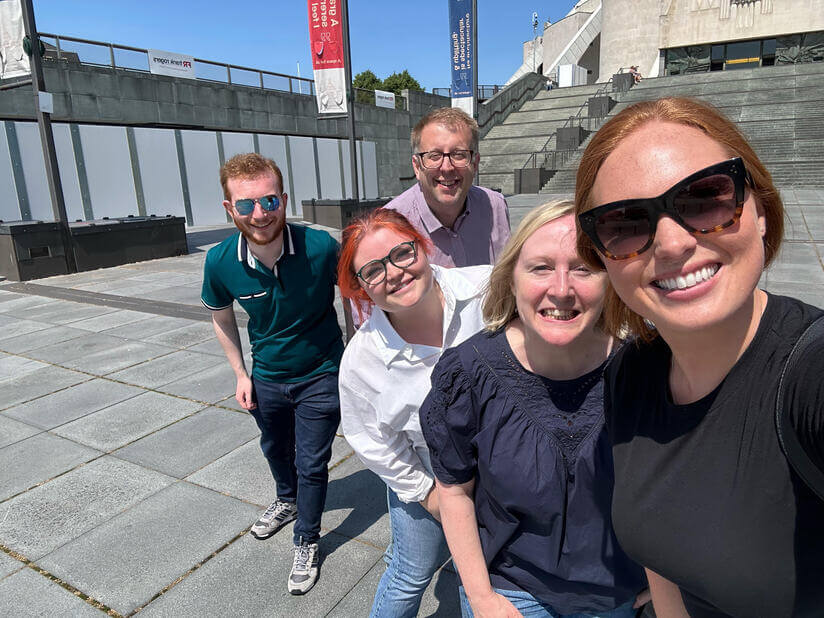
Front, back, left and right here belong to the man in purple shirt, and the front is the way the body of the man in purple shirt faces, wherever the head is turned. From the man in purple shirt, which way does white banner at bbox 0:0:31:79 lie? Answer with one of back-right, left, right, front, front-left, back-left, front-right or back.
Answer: back-right

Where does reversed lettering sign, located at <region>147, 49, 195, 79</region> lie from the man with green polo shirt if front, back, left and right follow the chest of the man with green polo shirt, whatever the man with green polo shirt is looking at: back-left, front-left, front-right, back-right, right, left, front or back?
back

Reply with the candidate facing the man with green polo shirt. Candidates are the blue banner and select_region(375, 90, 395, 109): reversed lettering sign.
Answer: the blue banner

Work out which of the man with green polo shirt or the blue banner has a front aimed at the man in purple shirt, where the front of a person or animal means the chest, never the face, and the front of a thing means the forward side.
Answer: the blue banner

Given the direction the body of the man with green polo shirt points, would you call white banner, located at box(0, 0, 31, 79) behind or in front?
behind

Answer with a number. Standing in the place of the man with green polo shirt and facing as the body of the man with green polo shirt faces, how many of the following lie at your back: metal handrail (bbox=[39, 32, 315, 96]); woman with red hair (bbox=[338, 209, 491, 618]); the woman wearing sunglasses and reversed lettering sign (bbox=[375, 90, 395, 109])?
2

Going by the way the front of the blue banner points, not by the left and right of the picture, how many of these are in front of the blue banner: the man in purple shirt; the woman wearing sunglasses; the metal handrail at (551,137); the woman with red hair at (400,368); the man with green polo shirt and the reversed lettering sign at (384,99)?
4

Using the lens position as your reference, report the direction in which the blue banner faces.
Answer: facing the viewer

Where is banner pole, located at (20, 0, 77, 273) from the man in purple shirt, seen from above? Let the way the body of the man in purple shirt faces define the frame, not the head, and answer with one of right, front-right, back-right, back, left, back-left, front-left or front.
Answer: back-right

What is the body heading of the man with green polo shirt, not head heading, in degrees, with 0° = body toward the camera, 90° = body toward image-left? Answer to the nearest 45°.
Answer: approximately 0°

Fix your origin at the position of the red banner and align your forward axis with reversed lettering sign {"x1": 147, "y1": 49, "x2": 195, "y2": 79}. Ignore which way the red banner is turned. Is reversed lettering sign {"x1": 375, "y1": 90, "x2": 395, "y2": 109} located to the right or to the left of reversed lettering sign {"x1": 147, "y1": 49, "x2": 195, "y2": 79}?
right
